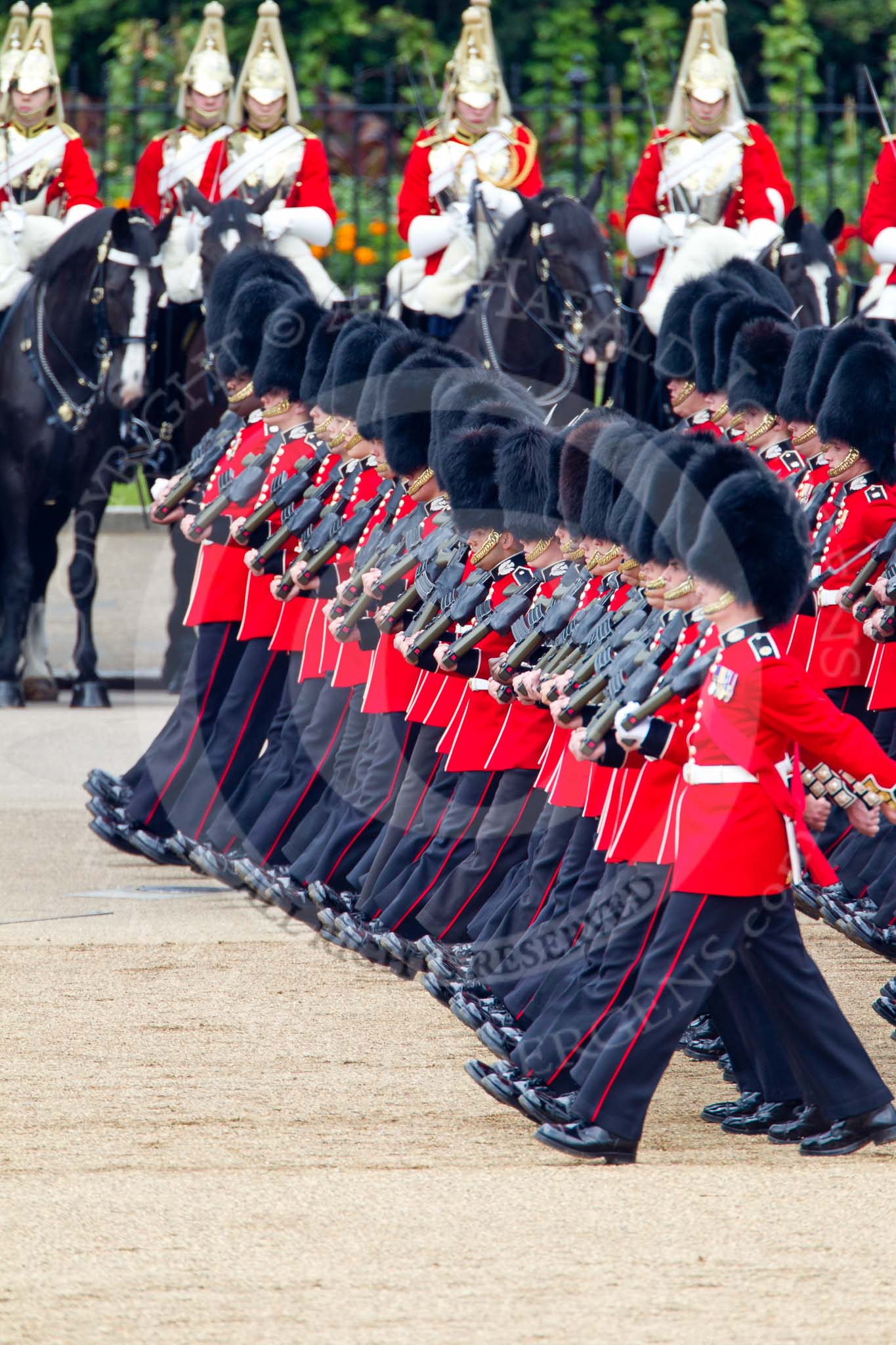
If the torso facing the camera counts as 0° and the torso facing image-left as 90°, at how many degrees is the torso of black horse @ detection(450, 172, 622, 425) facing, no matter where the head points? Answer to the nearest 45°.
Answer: approximately 315°

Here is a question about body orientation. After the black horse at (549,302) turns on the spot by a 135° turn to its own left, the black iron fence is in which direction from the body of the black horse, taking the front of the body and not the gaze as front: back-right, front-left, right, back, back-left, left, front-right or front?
front

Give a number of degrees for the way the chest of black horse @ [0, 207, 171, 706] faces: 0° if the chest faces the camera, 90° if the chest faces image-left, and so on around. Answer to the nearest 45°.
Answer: approximately 315°

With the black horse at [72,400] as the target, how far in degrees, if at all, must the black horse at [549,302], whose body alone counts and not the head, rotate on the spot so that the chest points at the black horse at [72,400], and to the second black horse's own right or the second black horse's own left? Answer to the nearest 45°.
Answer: approximately 135° to the second black horse's own right

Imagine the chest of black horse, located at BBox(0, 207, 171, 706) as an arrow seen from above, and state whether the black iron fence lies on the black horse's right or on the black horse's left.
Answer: on the black horse's left

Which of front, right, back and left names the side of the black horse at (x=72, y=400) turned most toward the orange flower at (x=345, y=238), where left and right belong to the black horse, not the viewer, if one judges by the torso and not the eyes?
left
